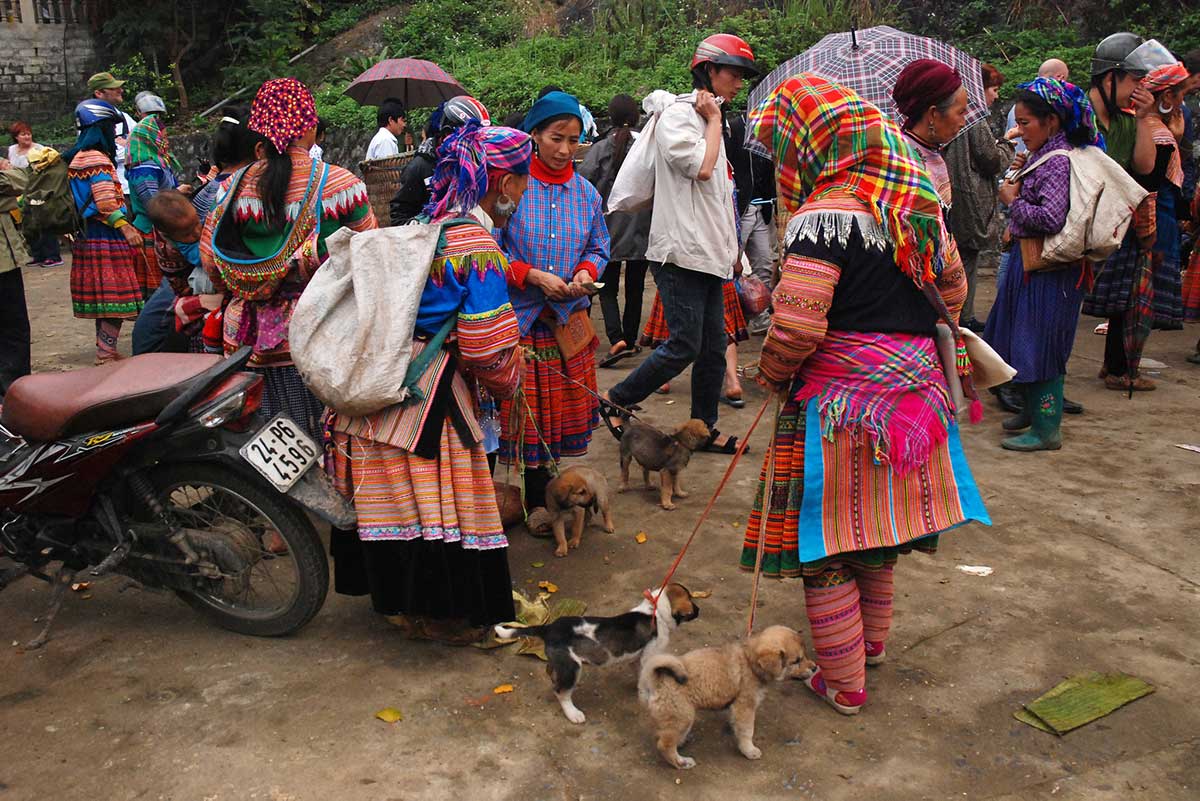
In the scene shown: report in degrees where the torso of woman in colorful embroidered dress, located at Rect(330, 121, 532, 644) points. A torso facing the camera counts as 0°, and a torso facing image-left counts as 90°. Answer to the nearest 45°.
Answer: approximately 225°

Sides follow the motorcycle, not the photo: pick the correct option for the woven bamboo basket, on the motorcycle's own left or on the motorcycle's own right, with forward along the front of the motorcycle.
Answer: on the motorcycle's own right

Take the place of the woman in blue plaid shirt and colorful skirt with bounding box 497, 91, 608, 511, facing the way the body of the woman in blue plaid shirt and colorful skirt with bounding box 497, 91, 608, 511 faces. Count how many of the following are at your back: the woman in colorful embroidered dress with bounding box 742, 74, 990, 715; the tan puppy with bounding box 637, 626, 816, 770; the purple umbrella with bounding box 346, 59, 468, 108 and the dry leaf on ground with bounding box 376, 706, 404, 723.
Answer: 1

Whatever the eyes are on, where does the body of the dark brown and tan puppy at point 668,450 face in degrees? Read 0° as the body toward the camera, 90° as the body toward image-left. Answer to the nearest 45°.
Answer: approximately 315°

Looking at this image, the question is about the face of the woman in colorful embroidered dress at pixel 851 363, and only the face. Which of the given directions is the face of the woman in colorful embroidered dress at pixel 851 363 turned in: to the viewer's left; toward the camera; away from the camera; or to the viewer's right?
away from the camera

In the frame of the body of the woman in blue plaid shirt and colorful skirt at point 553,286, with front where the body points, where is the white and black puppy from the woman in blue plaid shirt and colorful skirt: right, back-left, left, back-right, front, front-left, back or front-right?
front
